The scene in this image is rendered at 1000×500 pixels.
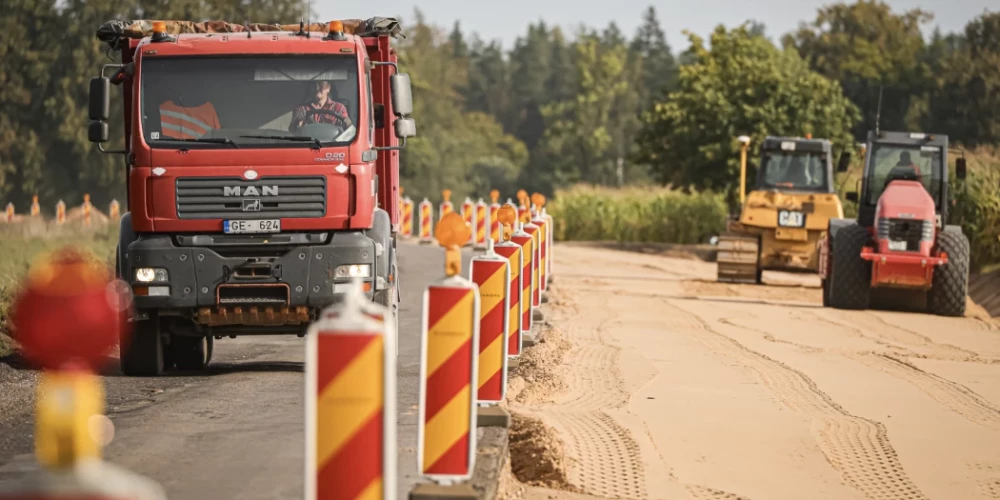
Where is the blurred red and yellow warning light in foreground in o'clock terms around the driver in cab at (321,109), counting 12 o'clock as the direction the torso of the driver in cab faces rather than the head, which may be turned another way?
The blurred red and yellow warning light in foreground is roughly at 12 o'clock from the driver in cab.

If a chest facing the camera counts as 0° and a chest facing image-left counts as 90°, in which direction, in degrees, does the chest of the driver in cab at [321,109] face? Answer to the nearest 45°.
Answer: approximately 0°

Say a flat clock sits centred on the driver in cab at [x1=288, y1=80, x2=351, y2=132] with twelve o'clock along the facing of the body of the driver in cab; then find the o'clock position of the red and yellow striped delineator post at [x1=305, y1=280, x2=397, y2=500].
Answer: The red and yellow striped delineator post is roughly at 12 o'clock from the driver in cab.

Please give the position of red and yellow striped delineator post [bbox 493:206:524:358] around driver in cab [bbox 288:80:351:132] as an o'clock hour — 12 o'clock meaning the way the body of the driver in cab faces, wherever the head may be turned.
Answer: The red and yellow striped delineator post is roughly at 10 o'clock from the driver in cab.

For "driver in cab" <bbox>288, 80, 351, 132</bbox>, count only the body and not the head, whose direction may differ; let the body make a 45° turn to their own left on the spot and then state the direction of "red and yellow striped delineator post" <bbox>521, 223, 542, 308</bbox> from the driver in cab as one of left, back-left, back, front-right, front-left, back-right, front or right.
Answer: left

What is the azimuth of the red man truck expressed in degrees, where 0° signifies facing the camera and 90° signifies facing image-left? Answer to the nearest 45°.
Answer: approximately 0°

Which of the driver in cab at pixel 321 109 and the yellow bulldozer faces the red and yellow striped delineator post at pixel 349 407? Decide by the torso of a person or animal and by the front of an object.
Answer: the driver in cab
